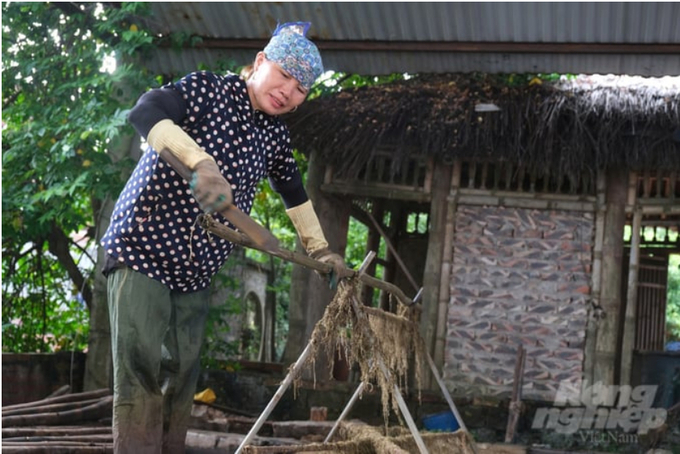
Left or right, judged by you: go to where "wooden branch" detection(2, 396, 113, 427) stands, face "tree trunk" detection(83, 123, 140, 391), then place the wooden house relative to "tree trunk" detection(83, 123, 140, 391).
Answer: right

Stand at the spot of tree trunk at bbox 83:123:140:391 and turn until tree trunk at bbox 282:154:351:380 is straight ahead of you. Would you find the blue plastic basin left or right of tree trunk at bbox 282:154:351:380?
right

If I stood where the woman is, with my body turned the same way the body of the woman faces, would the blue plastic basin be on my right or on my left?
on my left

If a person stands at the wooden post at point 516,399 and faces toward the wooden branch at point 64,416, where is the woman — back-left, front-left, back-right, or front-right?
front-left

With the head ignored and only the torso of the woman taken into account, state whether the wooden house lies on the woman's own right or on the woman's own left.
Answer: on the woman's own left

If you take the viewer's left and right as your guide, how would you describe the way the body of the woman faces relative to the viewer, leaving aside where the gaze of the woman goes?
facing the viewer and to the right of the viewer

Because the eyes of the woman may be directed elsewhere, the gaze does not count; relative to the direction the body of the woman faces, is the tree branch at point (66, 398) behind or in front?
behind
